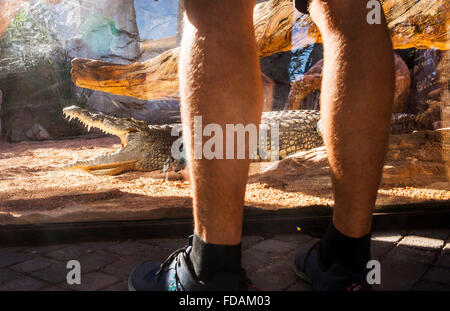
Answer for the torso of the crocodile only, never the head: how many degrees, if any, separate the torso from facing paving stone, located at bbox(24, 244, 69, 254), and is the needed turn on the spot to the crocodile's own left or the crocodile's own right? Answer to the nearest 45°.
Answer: approximately 90° to the crocodile's own left

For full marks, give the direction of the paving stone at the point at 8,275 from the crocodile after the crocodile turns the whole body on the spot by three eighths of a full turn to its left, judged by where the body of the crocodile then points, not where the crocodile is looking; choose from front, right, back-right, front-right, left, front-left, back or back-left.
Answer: front-right

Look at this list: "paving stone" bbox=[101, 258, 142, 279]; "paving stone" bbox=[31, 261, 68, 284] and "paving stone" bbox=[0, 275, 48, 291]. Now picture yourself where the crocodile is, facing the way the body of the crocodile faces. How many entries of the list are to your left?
3

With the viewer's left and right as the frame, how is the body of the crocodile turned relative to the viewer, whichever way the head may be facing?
facing to the left of the viewer

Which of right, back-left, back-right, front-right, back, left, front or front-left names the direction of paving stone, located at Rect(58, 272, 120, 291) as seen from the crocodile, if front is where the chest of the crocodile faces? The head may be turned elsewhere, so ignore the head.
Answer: left

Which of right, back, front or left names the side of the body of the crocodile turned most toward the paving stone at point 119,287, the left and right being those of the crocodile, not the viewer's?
left

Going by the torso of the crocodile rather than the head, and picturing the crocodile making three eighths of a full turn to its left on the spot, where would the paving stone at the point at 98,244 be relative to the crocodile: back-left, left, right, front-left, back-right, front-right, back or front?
front-right

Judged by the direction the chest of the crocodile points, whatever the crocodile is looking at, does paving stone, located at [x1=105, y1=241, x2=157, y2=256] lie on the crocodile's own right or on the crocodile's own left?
on the crocodile's own left

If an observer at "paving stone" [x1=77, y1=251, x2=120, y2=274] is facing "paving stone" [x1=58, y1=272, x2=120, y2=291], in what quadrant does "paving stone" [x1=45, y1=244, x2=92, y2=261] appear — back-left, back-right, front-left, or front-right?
back-right

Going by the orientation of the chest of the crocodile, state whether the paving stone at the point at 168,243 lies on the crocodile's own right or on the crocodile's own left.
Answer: on the crocodile's own left

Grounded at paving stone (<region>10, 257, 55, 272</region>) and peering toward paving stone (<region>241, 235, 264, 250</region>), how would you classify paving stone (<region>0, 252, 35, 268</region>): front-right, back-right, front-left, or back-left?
back-left
